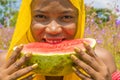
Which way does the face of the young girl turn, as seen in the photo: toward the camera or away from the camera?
toward the camera

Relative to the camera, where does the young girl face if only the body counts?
toward the camera
